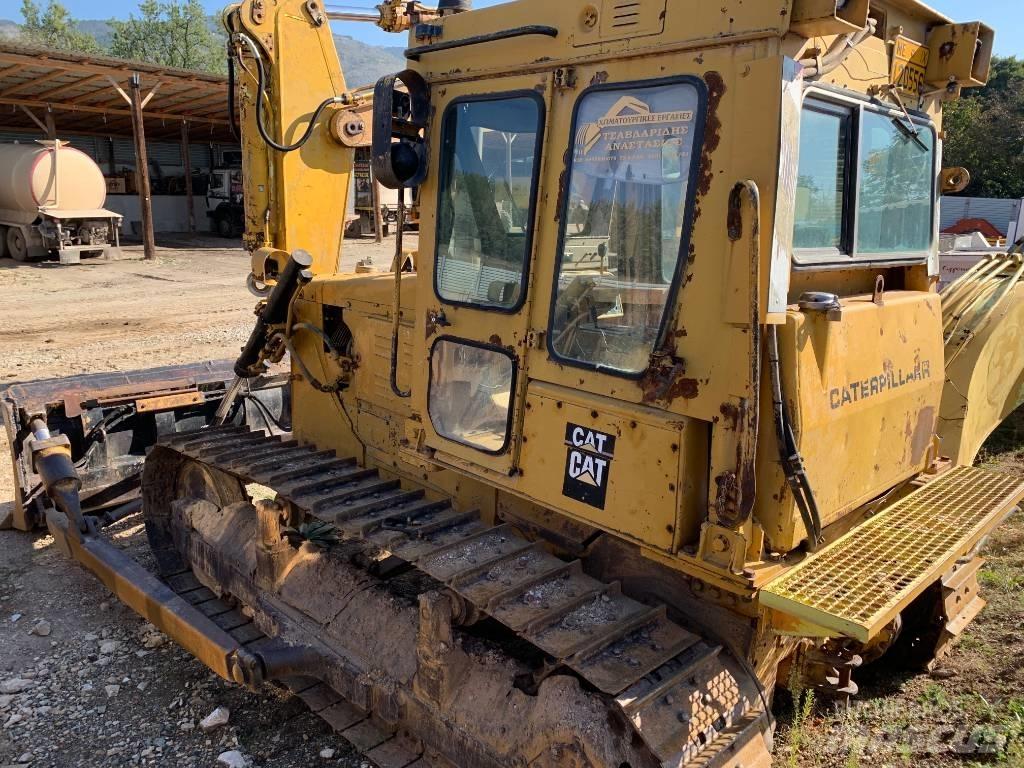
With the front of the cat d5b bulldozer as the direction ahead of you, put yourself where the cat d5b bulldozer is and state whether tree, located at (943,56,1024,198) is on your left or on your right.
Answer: on your right

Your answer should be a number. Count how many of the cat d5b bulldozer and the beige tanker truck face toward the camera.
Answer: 0

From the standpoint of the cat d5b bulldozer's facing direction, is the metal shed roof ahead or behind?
ahead

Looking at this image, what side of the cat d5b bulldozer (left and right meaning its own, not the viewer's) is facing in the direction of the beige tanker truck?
front

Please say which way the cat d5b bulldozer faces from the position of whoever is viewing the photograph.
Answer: facing away from the viewer and to the left of the viewer
